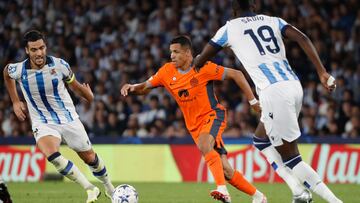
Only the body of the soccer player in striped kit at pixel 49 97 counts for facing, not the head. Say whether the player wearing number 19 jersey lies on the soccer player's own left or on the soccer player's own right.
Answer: on the soccer player's own left

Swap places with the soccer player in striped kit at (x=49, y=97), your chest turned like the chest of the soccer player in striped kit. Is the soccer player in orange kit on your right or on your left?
on your left

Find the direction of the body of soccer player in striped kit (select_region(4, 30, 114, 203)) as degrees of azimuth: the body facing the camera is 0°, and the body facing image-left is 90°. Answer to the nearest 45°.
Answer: approximately 0°

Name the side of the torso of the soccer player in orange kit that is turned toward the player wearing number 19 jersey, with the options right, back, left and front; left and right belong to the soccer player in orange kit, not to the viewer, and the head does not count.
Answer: left

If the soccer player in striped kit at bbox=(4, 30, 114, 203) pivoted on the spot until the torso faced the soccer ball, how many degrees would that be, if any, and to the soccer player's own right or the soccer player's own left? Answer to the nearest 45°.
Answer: approximately 45° to the soccer player's own left

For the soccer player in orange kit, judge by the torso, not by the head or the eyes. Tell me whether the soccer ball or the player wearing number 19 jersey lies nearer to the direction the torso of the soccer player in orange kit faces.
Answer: the soccer ball

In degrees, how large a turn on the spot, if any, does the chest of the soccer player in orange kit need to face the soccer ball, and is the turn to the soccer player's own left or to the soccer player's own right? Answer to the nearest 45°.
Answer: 0° — they already face it
